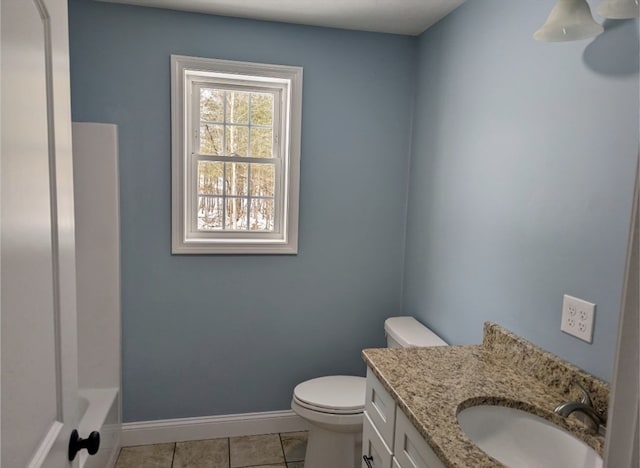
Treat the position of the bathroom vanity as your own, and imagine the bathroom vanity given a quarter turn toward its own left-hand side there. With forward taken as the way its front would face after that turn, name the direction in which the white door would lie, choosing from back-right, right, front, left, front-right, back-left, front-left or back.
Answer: right

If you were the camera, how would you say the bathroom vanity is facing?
facing the viewer and to the left of the viewer

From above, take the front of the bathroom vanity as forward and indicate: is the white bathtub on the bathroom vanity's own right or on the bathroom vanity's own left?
on the bathroom vanity's own right
